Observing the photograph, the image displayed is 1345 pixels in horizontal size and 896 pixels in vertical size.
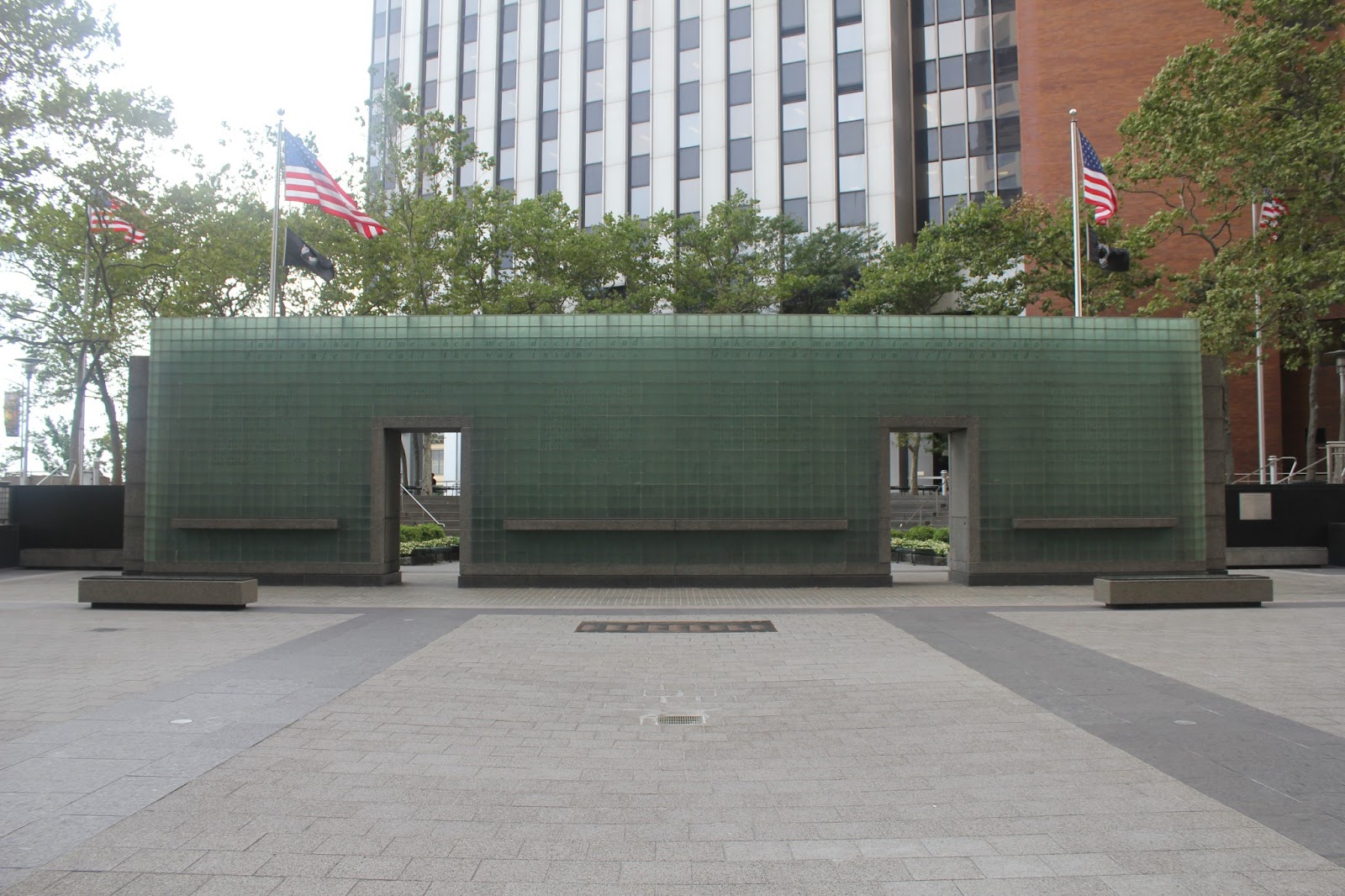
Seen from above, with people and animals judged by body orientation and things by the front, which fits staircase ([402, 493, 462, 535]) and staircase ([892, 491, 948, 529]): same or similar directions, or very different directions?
same or similar directions

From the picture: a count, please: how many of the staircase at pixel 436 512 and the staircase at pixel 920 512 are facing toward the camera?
2

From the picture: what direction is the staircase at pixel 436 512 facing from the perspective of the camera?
toward the camera

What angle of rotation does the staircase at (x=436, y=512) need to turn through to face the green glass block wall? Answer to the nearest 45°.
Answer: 0° — it already faces it

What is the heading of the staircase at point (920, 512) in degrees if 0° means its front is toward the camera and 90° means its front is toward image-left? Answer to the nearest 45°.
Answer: approximately 0°

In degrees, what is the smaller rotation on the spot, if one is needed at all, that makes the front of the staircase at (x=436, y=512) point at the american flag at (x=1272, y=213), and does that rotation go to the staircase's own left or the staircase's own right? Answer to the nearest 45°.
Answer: approximately 45° to the staircase's own left

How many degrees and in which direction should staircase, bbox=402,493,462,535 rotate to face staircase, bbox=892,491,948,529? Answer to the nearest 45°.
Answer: approximately 90° to its left

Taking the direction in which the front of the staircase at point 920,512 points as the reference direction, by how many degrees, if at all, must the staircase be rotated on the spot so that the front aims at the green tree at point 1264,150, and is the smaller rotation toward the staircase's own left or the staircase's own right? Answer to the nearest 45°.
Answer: approximately 45° to the staircase's own left

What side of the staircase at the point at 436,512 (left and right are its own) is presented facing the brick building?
left

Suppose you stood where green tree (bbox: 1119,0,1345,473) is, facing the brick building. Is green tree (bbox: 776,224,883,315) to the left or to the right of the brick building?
left

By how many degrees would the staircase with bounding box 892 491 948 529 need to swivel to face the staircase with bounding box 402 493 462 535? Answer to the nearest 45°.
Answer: approximately 90° to its right

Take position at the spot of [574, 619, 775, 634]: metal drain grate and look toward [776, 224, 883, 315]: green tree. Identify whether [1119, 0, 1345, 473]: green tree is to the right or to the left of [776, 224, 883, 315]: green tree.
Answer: right
